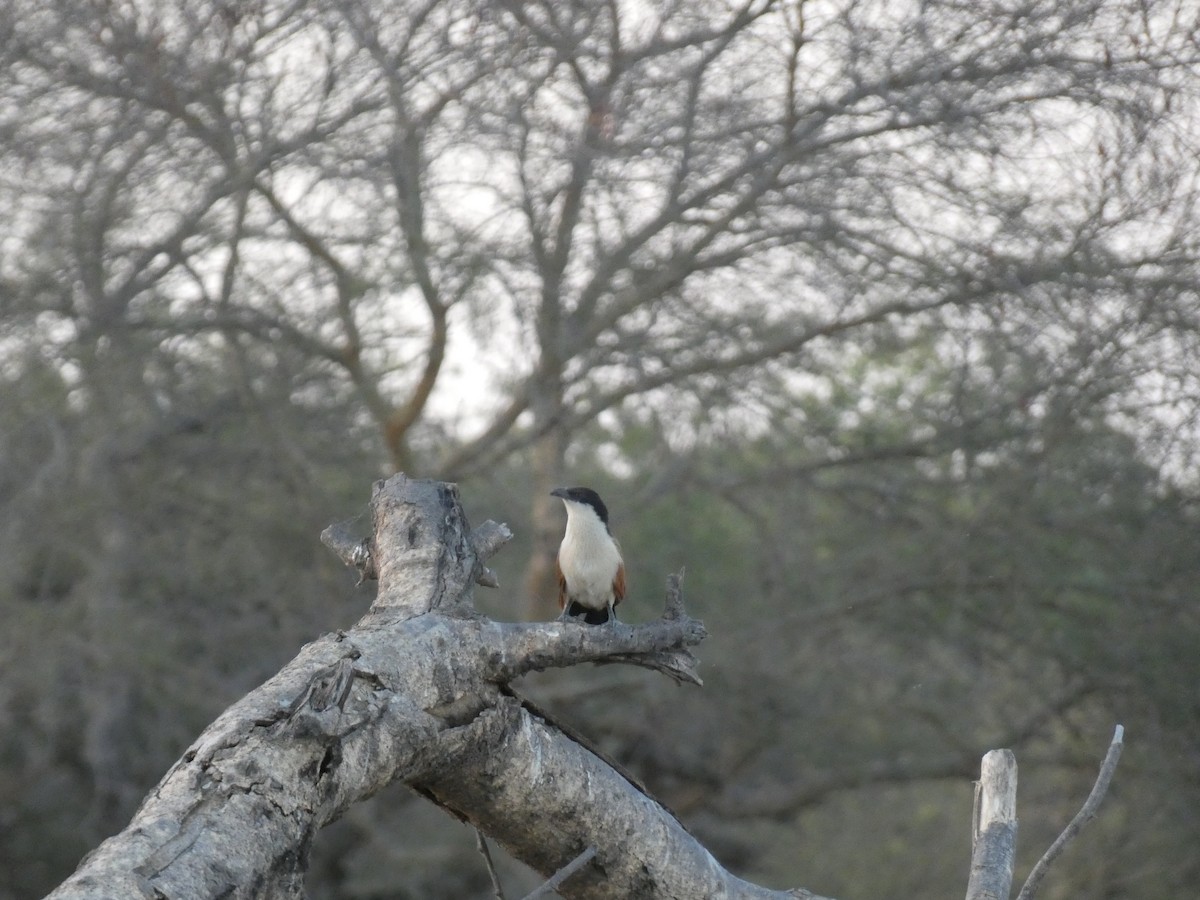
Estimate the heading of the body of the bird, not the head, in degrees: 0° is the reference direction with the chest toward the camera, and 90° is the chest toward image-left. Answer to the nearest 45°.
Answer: approximately 0°

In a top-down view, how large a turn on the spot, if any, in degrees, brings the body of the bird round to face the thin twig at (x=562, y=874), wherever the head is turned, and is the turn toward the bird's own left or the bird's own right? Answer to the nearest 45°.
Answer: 0° — it already faces it
